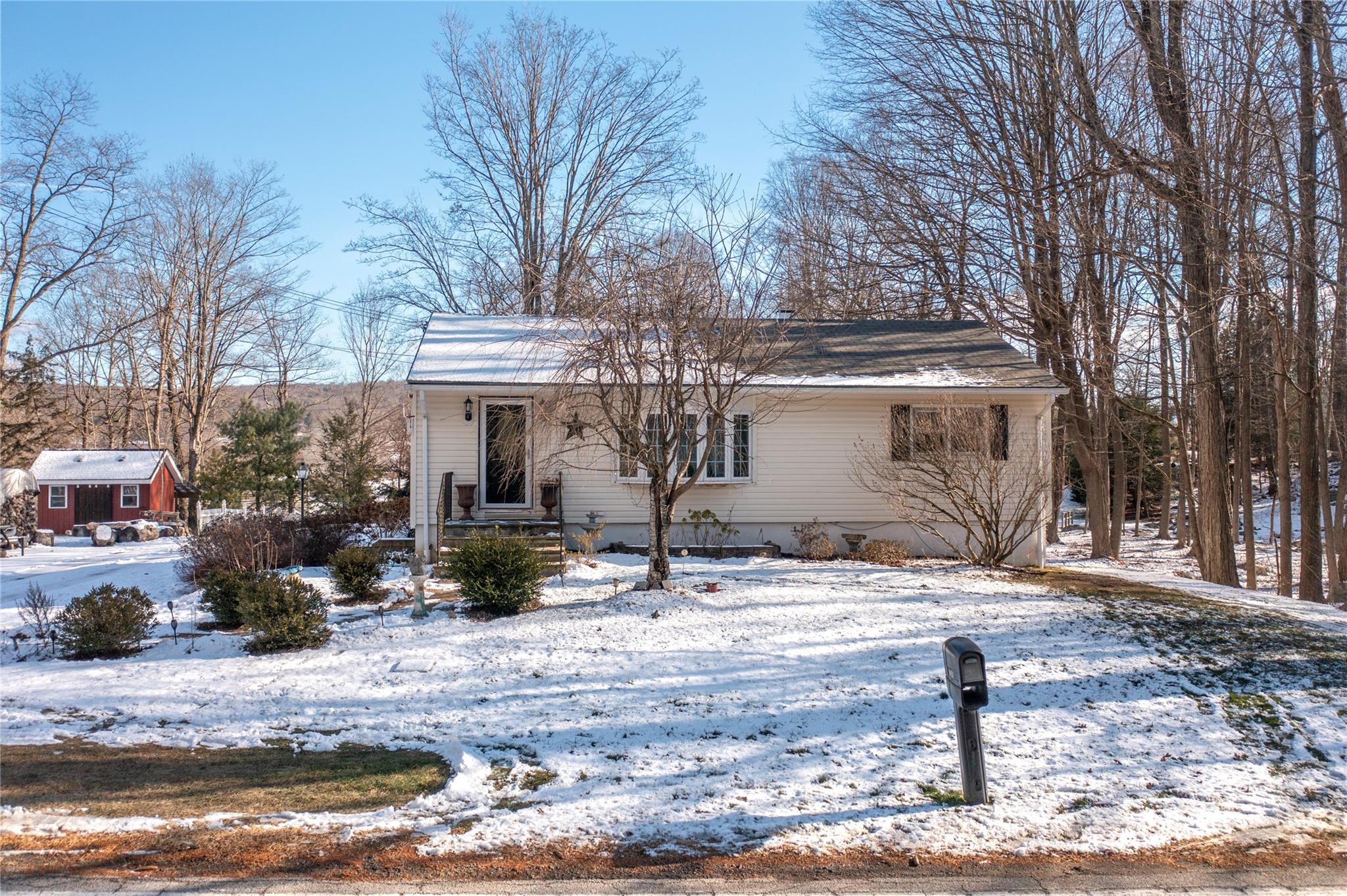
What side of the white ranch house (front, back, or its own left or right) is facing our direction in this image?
front

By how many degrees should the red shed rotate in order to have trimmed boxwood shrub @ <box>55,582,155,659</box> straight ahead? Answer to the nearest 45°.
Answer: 0° — it already faces it

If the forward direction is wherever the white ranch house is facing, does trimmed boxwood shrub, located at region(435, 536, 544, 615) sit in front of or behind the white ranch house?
in front

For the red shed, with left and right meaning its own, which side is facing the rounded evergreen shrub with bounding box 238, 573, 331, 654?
front

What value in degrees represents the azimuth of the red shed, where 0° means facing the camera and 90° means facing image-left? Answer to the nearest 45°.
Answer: approximately 0°

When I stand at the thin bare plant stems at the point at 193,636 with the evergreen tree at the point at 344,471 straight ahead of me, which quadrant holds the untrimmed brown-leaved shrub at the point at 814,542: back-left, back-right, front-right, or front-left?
front-right

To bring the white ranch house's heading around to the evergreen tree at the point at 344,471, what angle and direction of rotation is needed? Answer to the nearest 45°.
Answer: approximately 135° to its right

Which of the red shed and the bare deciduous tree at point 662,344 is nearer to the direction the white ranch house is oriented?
the bare deciduous tree

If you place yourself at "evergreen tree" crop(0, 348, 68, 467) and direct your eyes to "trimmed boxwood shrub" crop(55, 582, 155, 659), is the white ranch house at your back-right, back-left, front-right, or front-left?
front-left

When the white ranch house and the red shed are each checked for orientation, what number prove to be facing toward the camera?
2

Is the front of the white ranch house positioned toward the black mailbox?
yes

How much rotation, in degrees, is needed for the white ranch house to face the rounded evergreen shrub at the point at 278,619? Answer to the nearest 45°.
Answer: approximately 45° to its right
